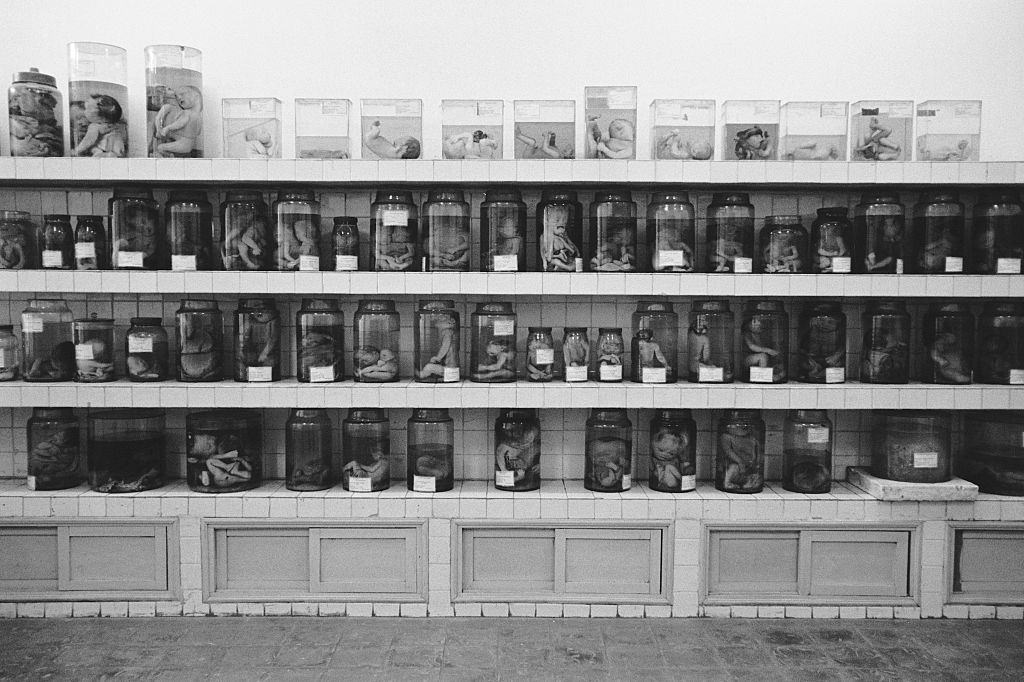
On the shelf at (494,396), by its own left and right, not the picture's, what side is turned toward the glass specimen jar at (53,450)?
right

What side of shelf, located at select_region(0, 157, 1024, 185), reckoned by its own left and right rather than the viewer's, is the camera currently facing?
front

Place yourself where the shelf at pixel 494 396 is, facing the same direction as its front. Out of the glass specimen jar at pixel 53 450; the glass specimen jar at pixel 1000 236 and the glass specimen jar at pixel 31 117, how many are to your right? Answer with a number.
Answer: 2

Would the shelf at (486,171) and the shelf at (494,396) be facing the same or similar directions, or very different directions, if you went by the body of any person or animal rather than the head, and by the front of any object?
same or similar directions

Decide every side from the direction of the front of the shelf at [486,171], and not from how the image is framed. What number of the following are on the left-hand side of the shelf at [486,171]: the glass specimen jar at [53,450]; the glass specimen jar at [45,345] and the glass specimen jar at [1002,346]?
1

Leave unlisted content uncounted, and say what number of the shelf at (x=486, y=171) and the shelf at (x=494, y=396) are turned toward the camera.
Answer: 2

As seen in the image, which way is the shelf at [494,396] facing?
toward the camera
